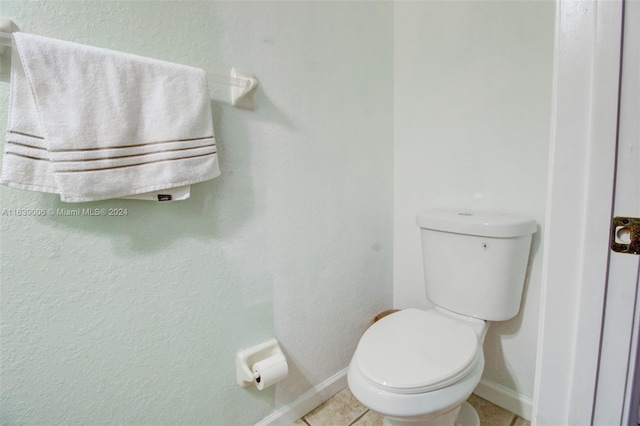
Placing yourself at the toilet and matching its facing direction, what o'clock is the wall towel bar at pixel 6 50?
The wall towel bar is roughly at 12 o'clock from the toilet.

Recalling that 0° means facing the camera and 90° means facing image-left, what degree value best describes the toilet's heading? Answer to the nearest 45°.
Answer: approximately 45°

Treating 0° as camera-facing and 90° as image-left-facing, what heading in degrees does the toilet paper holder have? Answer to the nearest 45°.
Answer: approximately 315°
